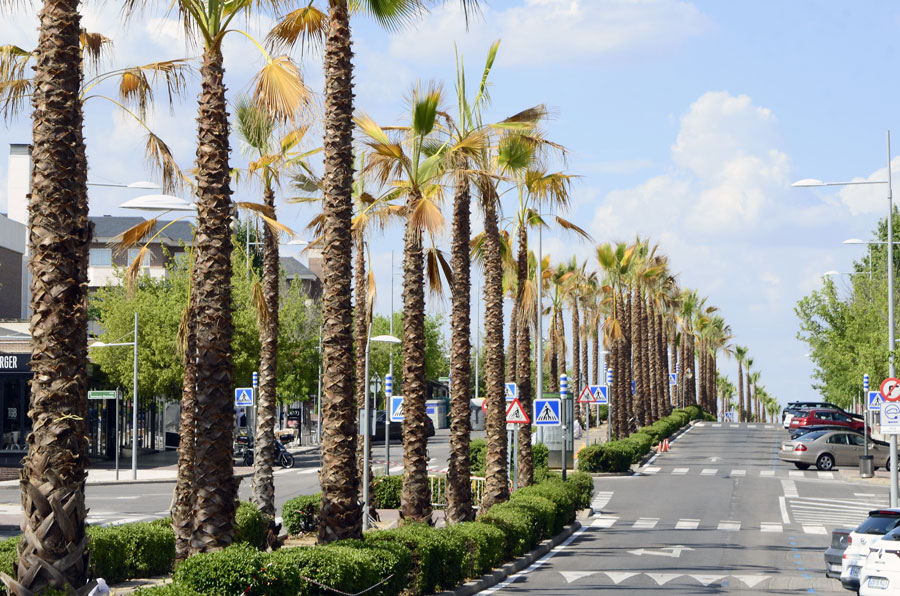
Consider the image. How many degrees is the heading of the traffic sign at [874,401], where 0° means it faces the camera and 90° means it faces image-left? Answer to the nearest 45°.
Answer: approximately 0°

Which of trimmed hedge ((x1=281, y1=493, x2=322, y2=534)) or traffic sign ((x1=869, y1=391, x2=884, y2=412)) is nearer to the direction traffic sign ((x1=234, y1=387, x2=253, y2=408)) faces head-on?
the trimmed hedge

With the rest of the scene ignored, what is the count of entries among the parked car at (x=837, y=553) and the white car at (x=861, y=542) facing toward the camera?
0

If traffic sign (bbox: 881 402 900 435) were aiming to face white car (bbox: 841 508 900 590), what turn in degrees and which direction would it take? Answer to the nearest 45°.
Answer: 0° — it already faces it

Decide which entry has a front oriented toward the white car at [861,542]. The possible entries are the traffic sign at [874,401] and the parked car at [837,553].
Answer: the traffic sign
